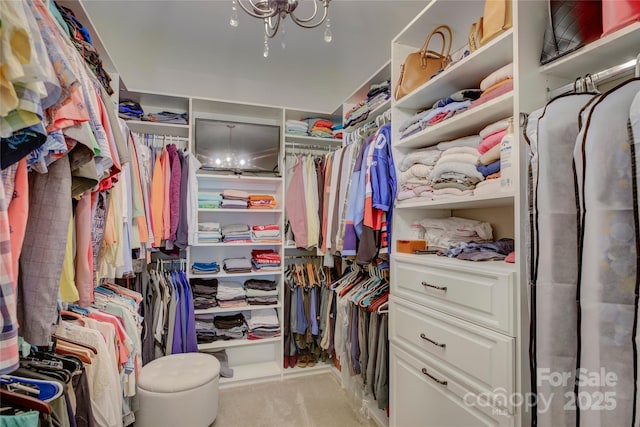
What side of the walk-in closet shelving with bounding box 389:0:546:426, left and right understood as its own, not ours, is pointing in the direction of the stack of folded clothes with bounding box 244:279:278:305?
right

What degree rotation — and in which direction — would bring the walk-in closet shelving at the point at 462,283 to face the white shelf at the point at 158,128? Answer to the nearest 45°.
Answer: approximately 45° to its right

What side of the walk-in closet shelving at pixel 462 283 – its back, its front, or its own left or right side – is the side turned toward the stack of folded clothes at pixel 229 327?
right

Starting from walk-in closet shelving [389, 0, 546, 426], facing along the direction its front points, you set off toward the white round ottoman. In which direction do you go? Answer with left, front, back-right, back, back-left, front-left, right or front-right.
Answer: front-right

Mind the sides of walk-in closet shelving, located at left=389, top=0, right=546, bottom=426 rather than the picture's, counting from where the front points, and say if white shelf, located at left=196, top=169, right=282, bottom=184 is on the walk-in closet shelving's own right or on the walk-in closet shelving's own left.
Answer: on the walk-in closet shelving's own right

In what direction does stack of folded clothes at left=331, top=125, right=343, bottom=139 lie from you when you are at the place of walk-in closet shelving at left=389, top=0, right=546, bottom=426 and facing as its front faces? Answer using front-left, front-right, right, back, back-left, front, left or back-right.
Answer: right

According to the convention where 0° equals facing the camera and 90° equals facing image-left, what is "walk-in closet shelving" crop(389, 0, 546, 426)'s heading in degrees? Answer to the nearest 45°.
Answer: approximately 45°

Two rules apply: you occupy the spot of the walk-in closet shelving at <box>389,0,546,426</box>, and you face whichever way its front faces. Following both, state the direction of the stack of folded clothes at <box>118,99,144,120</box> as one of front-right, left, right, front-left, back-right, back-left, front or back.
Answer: front-right
